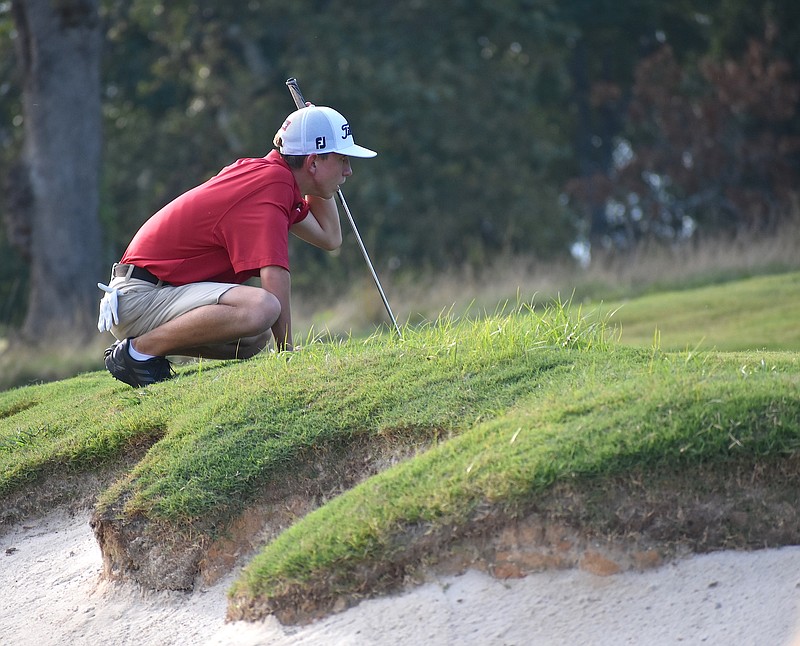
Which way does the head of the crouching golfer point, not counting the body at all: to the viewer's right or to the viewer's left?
to the viewer's right

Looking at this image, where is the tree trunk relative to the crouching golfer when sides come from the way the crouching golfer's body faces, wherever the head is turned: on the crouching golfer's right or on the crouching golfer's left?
on the crouching golfer's left

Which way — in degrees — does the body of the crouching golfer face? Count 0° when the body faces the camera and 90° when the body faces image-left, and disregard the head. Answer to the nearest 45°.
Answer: approximately 270°
